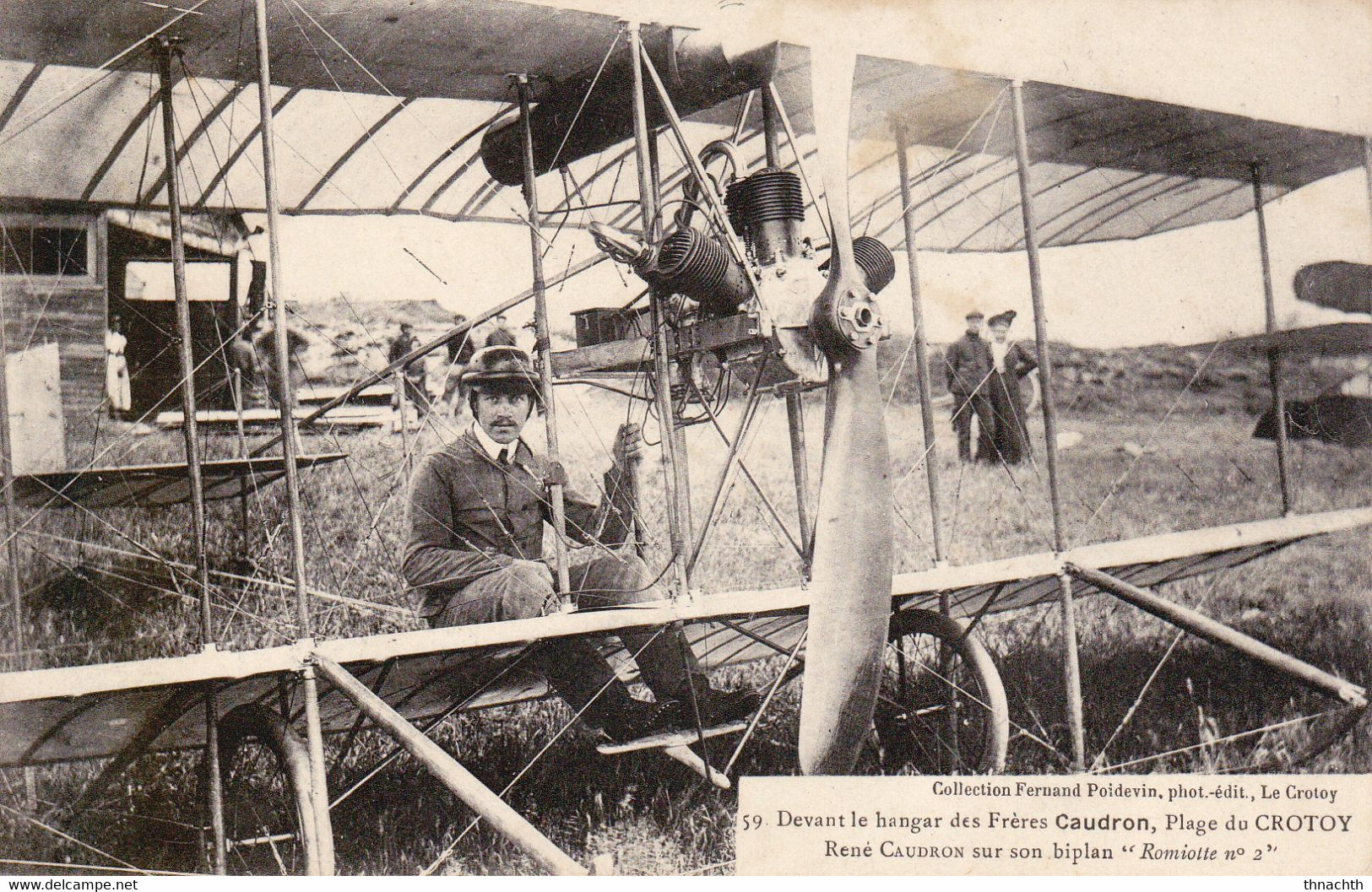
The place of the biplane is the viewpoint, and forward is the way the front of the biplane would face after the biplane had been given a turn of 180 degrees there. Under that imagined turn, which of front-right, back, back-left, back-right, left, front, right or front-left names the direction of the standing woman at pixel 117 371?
front

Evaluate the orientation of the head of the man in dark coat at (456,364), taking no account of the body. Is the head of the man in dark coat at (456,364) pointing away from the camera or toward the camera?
toward the camera

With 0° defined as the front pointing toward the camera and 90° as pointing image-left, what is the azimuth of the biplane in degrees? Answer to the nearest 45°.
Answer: approximately 315°

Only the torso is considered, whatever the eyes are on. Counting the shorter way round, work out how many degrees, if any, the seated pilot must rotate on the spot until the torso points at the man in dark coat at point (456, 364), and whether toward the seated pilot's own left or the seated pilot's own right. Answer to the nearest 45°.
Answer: approximately 135° to the seated pilot's own left

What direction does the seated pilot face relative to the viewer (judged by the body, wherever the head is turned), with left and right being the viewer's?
facing the viewer and to the right of the viewer

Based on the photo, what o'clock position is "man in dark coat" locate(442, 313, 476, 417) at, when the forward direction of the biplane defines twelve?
The man in dark coat is roughly at 7 o'clock from the biplane.
